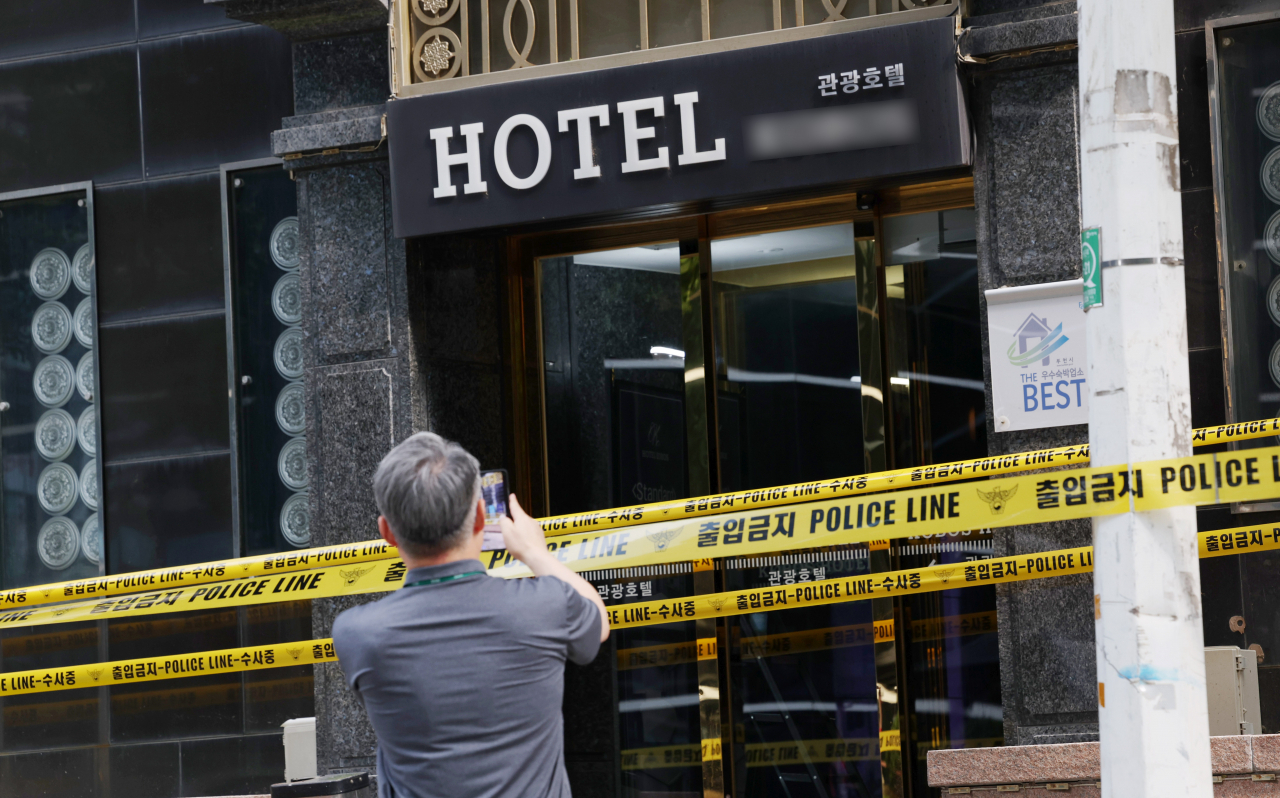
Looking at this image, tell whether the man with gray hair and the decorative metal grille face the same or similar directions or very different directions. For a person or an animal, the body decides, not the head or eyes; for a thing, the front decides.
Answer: very different directions

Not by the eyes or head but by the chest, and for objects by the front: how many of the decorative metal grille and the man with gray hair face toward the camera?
1

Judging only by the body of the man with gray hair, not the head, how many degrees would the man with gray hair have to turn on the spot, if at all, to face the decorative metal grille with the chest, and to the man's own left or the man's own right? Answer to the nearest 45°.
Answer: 0° — they already face it

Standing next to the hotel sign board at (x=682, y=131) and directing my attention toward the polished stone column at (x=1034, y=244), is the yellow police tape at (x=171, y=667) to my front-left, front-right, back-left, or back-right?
back-right

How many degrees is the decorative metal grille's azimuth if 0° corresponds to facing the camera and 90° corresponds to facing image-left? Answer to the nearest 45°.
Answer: approximately 0°

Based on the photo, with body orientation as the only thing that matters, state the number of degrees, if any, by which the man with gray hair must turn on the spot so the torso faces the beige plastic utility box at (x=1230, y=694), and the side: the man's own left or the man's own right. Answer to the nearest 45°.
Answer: approximately 45° to the man's own right

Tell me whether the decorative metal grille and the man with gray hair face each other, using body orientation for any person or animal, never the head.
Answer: yes

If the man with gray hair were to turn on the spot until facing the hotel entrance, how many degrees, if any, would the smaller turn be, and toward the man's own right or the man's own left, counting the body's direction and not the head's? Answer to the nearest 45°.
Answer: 0° — they already face it

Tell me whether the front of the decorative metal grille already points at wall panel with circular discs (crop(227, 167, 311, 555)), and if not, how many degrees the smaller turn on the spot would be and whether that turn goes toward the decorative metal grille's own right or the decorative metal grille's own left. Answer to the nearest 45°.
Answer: approximately 135° to the decorative metal grille's own right

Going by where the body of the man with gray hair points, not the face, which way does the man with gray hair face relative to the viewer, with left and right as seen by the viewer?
facing away from the viewer
